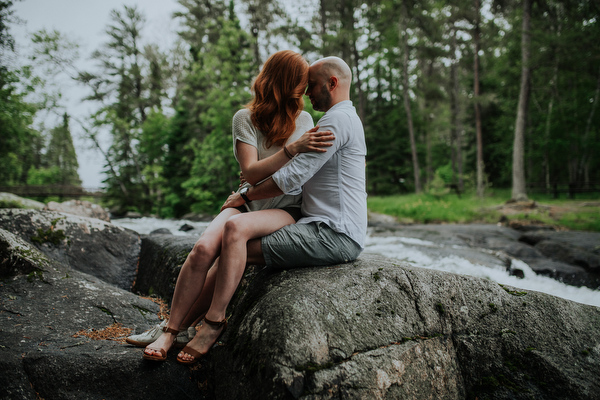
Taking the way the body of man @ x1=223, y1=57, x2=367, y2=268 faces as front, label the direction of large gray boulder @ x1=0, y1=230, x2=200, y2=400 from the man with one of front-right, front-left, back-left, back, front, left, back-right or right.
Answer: front

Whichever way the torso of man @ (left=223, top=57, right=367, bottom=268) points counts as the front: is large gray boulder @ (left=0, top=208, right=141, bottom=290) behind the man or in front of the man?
in front

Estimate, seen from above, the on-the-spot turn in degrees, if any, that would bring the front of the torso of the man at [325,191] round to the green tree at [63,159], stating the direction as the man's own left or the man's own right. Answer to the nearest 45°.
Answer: approximately 45° to the man's own right

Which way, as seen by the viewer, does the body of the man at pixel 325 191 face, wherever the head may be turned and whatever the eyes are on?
to the viewer's left

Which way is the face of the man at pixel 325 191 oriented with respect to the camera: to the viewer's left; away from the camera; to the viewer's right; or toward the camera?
to the viewer's left

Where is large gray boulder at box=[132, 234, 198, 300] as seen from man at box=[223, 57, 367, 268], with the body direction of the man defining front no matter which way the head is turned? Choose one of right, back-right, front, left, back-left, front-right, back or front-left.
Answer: front-right

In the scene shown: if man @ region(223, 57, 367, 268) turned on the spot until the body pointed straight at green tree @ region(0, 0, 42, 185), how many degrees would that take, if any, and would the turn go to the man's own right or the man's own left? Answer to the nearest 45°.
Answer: approximately 45° to the man's own right

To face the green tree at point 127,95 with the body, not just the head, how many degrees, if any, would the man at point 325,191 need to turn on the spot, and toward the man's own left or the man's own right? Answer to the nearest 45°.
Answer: approximately 45° to the man's own right
